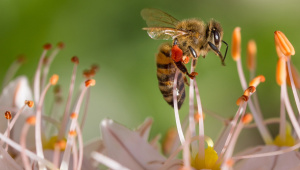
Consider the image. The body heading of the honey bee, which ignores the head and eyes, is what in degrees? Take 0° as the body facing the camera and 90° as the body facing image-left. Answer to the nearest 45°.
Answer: approximately 270°
